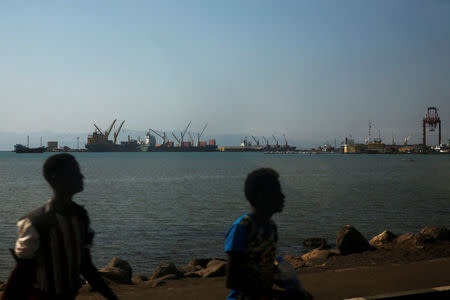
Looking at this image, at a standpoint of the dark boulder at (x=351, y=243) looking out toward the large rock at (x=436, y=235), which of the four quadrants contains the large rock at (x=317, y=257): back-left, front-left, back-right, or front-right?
back-right

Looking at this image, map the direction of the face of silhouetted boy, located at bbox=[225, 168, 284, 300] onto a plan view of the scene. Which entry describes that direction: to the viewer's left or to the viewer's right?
to the viewer's right

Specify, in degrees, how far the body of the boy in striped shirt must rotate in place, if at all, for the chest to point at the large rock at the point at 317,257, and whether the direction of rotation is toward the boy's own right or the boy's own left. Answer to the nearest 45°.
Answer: approximately 90° to the boy's own left

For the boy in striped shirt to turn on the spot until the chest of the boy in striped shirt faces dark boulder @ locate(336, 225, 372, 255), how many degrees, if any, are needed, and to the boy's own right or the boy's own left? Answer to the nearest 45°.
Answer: approximately 90° to the boy's own left

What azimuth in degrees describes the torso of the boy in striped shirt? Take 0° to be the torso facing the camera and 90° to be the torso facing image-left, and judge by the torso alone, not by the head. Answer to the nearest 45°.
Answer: approximately 315°

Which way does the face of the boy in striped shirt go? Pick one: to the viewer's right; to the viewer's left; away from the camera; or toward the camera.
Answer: to the viewer's right

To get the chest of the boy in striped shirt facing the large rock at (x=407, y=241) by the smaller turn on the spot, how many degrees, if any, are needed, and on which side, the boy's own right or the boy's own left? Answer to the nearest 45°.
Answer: approximately 90° to the boy's own left
